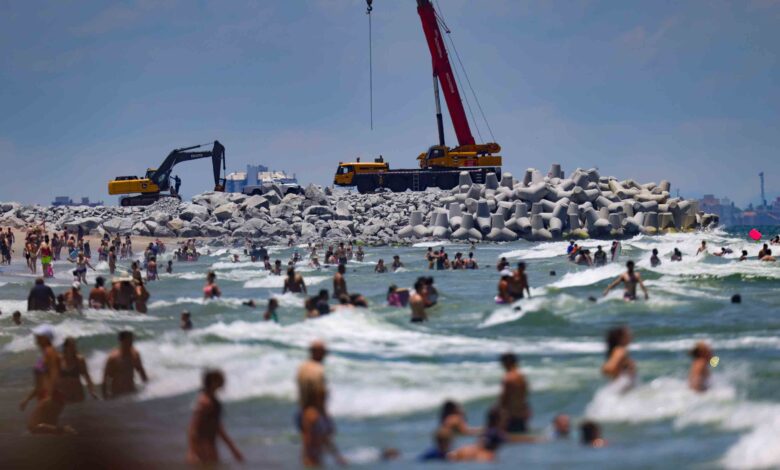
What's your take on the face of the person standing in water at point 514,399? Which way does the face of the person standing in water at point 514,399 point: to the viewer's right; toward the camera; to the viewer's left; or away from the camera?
away from the camera

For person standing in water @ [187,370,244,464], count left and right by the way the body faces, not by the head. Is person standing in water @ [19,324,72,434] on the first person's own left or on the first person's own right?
on the first person's own left

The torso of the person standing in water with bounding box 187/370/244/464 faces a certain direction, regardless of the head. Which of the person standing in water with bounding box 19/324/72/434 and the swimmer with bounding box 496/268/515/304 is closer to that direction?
the swimmer

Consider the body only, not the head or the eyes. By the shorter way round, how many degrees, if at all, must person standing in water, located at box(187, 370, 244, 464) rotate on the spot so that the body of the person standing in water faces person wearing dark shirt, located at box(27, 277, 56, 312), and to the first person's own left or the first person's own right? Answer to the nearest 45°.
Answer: approximately 90° to the first person's own left
